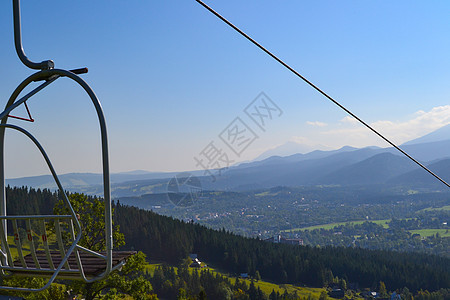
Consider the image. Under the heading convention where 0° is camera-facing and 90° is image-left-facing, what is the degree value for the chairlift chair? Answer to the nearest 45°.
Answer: approximately 225°
